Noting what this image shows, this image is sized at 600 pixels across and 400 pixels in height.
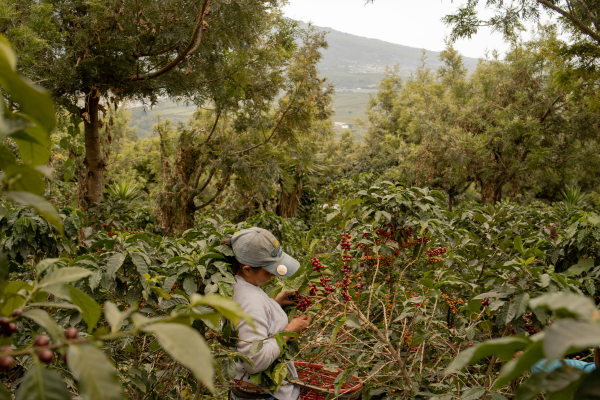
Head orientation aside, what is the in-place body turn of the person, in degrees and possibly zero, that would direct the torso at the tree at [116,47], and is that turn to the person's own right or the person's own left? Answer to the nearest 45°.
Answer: approximately 135° to the person's own left

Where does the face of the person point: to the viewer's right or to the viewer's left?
to the viewer's right

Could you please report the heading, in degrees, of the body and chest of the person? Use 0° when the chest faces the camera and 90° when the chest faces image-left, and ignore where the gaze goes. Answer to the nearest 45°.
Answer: approximately 270°

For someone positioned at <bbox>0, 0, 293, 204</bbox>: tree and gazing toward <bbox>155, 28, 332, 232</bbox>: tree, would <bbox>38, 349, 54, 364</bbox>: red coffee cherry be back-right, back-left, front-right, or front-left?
back-right

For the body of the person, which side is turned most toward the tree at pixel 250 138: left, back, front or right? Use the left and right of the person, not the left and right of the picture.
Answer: left
